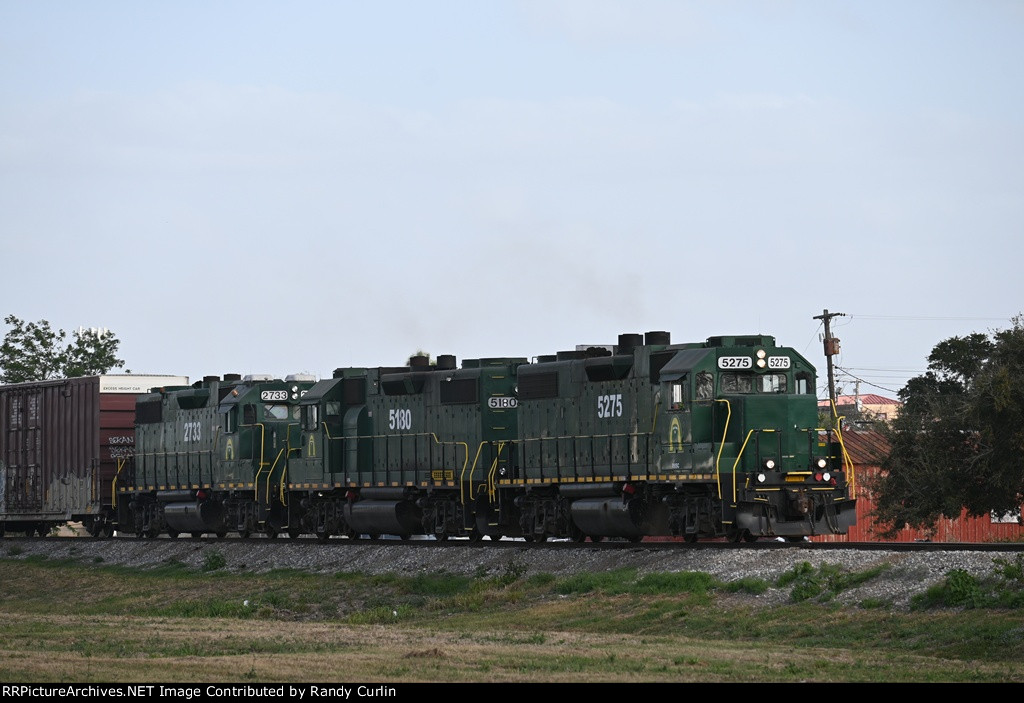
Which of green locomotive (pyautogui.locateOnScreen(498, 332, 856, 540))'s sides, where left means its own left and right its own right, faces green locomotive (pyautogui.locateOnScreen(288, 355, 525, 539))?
back

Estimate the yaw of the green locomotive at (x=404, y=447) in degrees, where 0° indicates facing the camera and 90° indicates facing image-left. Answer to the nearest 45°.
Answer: approximately 135°

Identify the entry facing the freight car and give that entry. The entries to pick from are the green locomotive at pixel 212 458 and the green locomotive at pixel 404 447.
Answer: the green locomotive at pixel 404 447

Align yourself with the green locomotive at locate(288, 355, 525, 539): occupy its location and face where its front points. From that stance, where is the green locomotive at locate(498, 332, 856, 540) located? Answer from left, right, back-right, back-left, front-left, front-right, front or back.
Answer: back

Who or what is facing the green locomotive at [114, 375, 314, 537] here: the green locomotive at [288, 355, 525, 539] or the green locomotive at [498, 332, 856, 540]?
the green locomotive at [288, 355, 525, 539]

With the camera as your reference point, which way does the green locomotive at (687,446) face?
facing the viewer and to the right of the viewer

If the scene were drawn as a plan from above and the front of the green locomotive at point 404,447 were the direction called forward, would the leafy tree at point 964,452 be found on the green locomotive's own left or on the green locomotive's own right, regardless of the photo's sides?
on the green locomotive's own right

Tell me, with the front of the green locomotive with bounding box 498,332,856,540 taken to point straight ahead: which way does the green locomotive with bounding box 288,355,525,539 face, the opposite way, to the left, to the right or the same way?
the opposite way

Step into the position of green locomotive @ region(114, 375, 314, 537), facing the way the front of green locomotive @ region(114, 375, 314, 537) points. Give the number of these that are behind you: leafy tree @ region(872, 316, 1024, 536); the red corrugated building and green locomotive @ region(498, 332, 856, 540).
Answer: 0

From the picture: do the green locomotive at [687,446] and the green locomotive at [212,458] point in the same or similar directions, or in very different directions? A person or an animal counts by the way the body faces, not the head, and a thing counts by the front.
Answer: same or similar directions

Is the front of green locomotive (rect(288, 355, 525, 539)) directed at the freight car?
yes

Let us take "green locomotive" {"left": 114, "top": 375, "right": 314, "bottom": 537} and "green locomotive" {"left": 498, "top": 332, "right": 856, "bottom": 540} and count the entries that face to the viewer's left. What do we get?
0

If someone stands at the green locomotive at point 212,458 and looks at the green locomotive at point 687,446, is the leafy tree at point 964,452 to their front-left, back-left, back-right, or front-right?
front-left

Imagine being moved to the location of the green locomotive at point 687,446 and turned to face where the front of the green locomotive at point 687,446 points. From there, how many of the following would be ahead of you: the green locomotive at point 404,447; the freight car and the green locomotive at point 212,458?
0

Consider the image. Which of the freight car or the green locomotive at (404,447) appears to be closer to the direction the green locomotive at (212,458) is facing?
the green locomotive

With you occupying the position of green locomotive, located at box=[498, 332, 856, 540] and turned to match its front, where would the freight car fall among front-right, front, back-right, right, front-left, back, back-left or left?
back
